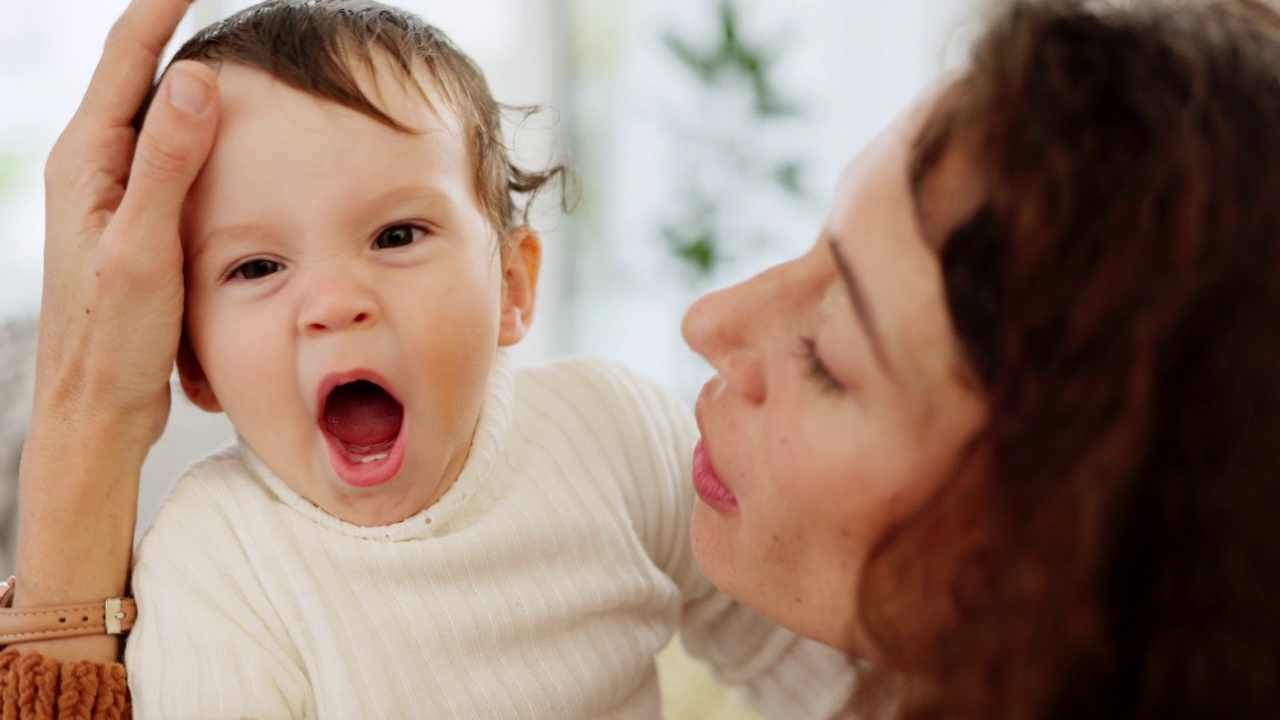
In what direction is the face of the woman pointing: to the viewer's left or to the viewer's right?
to the viewer's left

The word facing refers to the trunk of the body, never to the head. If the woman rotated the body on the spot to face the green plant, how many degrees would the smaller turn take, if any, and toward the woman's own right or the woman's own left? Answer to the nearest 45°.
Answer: approximately 90° to the woman's own right

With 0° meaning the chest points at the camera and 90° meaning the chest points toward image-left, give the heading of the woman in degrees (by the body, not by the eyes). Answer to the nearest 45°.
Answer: approximately 90°

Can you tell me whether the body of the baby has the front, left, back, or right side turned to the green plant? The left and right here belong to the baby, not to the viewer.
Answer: back

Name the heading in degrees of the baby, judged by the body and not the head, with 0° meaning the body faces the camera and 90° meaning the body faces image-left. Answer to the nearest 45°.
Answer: approximately 0°
